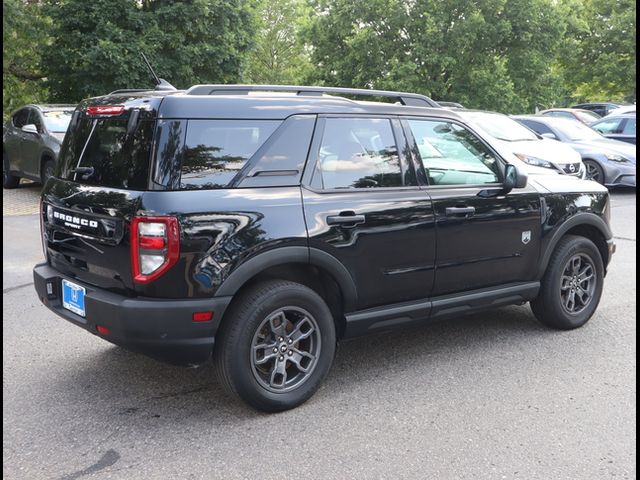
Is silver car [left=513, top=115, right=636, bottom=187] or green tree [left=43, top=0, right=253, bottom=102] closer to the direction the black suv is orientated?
the silver car

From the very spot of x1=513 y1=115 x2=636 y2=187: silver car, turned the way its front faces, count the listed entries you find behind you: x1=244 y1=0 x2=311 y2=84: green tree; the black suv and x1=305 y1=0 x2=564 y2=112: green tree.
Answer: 2

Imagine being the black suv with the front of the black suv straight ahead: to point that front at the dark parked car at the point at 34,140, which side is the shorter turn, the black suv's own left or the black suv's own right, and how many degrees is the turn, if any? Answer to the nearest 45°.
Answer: approximately 90° to the black suv's own left

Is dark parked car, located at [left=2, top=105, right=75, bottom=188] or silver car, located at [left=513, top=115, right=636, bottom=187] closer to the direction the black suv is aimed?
the silver car

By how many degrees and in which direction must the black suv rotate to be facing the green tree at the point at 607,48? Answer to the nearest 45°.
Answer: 0° — it already faces it

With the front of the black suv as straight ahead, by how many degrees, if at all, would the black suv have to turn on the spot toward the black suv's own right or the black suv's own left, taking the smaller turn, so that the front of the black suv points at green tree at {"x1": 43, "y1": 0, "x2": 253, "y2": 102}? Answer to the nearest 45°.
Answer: approximately 45° to the black suv's own left

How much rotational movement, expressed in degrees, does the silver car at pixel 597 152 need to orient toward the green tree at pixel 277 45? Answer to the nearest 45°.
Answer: approximately 180°

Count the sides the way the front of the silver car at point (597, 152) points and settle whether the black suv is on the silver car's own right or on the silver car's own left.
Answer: on the silver car's own right

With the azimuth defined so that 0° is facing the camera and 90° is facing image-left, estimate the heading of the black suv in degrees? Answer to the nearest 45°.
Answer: approximately 225°

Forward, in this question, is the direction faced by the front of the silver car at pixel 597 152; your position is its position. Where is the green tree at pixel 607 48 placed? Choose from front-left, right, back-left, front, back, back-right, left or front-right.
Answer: back-left

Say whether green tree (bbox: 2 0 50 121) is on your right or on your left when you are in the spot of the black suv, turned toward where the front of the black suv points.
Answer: on your left

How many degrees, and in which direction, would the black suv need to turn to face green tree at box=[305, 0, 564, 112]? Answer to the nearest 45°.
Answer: approximately 45° to its left
